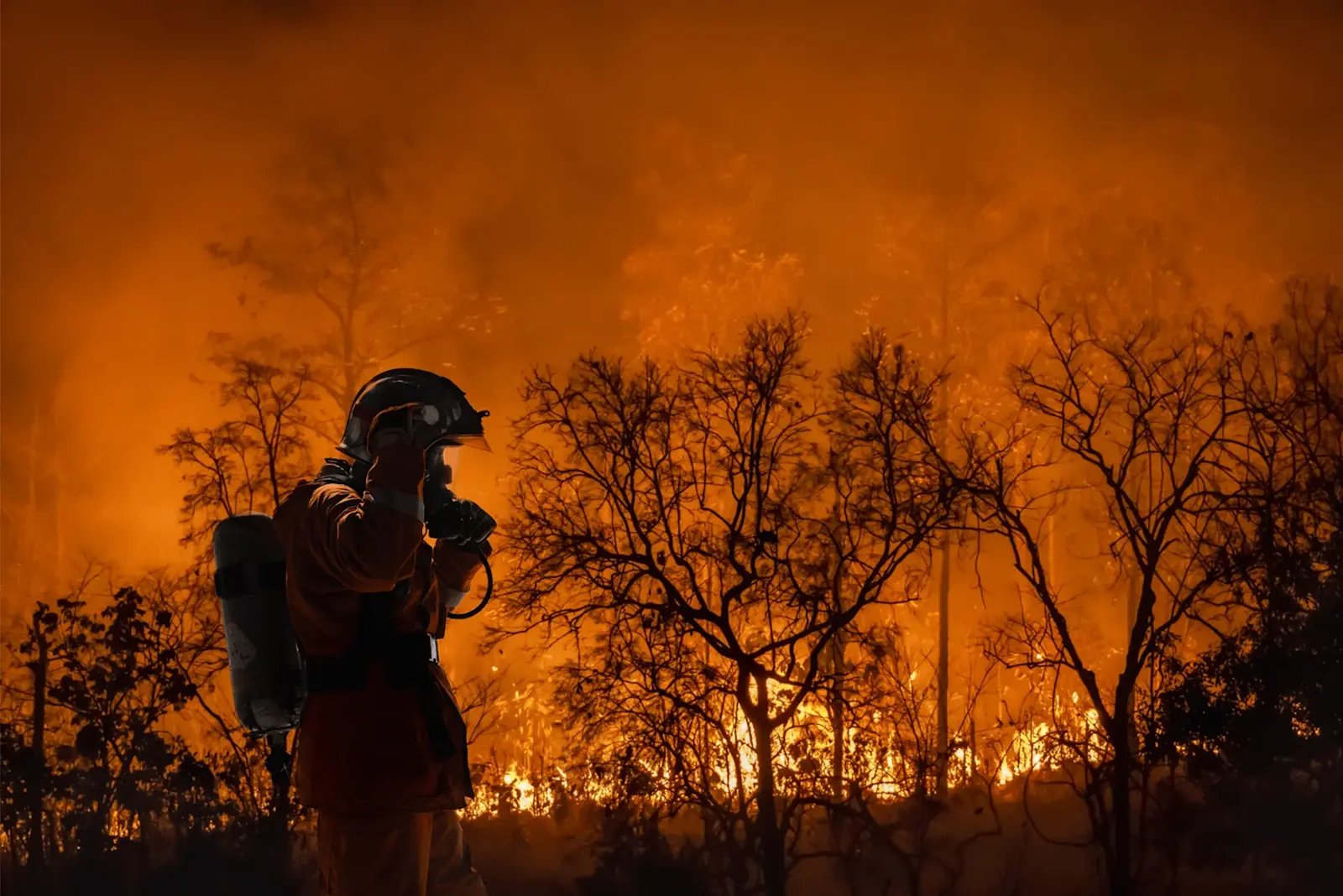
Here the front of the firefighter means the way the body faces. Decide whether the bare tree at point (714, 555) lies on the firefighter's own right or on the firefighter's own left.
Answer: on the firefighter's own left

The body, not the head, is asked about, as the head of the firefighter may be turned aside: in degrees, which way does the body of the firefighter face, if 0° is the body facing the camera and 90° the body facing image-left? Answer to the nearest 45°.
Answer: approximately 270°

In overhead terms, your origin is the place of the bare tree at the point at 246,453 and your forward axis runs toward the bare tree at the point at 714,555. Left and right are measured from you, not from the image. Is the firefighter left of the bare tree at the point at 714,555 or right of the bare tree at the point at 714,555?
right

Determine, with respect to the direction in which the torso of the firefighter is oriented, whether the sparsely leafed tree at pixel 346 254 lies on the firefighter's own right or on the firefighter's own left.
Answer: on the firefighter's own left

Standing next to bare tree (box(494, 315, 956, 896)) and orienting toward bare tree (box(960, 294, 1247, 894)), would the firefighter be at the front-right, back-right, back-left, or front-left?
back-right

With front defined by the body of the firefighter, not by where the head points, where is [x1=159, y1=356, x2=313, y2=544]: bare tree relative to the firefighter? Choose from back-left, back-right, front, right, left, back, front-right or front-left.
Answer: left
